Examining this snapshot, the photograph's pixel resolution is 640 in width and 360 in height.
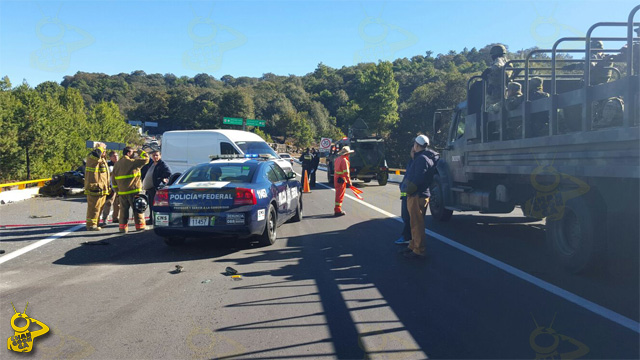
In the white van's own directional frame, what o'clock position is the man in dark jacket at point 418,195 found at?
The man in dark jacket is roughly at 1 o'clock from the white van.

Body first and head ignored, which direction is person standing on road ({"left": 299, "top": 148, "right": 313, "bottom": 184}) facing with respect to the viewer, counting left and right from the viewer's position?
facing away from the viewer

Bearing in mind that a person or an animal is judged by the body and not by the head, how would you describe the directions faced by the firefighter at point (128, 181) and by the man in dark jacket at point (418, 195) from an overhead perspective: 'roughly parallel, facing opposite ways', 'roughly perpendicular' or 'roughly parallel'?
roughly perpendicular

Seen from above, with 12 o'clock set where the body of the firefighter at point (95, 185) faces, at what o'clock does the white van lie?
The white van is roughly at 10 o'clock from the firefighter.

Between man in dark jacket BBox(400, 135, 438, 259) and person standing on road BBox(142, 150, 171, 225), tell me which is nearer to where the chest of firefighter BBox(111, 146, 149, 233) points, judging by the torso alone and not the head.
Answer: the person standing on road

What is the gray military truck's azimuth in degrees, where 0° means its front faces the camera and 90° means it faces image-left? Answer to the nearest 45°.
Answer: approximately 135°

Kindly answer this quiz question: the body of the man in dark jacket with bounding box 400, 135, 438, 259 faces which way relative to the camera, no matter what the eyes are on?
to the viewer's left

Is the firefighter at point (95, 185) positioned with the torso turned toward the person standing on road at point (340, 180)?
yes
